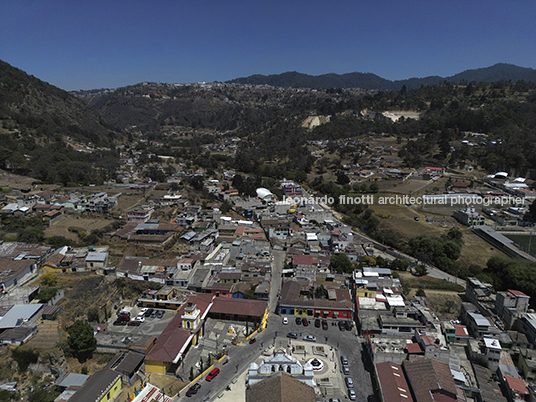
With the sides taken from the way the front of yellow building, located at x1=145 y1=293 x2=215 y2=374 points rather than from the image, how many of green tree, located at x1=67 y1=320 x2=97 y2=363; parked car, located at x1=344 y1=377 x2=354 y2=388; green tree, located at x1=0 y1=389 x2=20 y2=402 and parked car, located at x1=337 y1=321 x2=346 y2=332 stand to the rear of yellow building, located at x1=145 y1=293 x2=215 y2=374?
2

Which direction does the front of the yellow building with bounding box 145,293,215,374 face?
to the viewer's right

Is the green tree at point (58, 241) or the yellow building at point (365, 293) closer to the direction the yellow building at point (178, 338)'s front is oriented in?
the yellow building

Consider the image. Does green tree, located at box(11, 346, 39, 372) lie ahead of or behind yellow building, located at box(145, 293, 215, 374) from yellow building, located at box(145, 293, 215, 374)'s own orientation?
behind

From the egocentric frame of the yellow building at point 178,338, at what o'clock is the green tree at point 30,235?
The green tree is roughly at 8 o'clock from the yellow building.

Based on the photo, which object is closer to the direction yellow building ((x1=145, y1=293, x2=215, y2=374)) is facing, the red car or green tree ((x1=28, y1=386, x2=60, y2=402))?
the red car

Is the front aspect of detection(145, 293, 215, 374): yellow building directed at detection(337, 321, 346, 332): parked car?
yes
